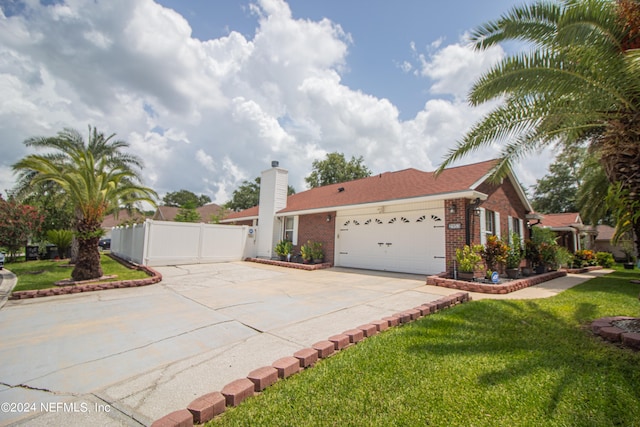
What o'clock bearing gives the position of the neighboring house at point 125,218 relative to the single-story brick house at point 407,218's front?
The neighboring house is roughly at 2 o'clock from the single-story brick house.

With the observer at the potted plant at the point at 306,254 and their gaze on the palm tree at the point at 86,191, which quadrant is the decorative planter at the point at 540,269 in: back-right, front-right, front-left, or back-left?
back-left

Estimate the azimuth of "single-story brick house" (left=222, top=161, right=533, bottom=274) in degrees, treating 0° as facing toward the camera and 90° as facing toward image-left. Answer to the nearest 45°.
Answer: approximately 45°

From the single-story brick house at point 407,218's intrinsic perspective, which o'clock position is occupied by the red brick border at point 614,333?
The red brick border is roughly at 10 o'clock from the single-story brick house.

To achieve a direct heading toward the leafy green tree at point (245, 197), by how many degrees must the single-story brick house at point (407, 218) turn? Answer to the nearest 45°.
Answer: approximately 90° to its right

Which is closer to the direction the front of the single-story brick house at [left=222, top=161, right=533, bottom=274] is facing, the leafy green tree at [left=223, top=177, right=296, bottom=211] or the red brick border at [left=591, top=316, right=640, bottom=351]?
the red brick border

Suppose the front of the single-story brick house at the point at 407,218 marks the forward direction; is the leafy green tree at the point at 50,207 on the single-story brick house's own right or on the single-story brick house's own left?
on the single-story brick house's own right

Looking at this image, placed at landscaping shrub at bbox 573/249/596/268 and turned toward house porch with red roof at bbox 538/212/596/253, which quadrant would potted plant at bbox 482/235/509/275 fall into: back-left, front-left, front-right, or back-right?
back-left

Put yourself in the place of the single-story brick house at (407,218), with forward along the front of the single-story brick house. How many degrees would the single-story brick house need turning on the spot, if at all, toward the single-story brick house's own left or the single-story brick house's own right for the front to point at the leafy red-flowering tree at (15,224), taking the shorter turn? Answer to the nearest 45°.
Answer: approximately 45° to the single-story brick house's own right
